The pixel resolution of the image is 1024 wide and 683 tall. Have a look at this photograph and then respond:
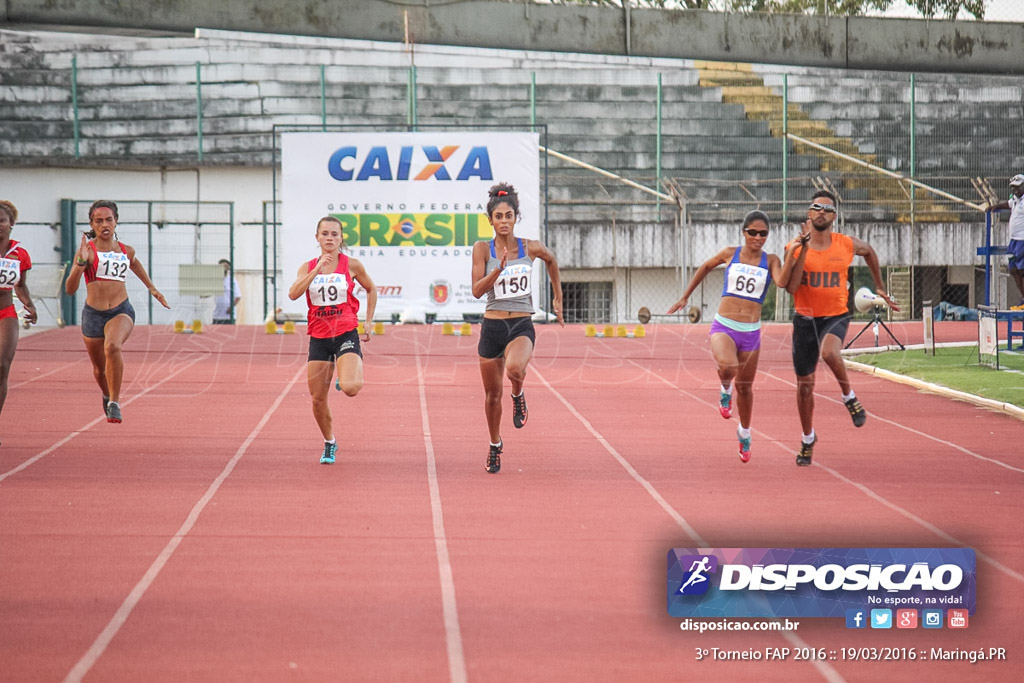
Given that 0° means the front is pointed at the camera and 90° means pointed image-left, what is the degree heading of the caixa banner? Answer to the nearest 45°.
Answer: approximately 0°

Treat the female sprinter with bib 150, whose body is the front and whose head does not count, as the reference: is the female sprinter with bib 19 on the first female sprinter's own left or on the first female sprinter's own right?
on the first female sprinter's own right

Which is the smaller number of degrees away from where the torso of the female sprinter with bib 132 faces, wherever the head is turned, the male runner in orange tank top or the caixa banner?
the male runner in orange tank top

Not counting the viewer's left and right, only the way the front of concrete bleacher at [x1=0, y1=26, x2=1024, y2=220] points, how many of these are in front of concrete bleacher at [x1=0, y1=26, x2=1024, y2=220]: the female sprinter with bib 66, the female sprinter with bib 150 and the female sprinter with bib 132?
3

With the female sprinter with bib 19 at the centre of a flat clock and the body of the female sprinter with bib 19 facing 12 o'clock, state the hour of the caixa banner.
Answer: The caixa banner is roughly at 6 o'clock from the female sprinter with bib 19.

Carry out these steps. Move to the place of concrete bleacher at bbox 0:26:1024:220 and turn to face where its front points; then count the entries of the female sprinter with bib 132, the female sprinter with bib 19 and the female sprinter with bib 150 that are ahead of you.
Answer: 3
